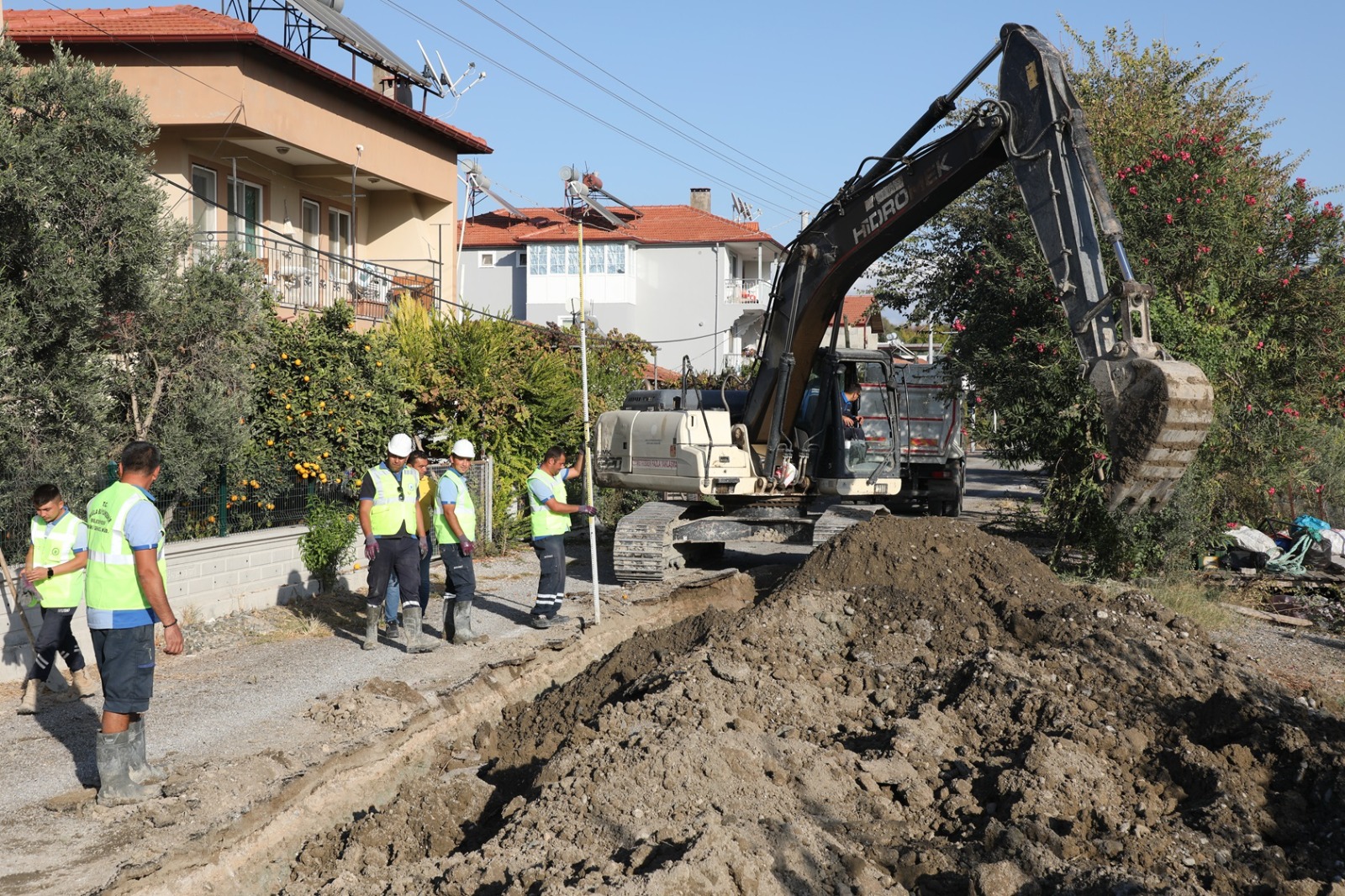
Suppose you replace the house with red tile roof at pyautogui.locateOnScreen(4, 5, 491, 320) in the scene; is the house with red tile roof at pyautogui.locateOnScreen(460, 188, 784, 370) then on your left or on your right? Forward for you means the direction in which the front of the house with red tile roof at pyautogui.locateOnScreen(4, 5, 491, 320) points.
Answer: on your left

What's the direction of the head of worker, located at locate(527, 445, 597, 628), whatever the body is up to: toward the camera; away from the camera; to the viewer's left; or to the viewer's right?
to the viewer's right

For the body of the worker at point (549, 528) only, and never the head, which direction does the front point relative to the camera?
to the viewer's right

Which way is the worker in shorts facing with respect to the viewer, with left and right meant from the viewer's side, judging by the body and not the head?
facing away from the viewer and to the right of the viewer

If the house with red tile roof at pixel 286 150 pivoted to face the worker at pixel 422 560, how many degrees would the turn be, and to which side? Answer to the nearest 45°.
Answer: approximately 45° to its right

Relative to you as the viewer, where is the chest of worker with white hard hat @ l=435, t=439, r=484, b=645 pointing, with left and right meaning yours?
facing the viewer and to the right of the viewer

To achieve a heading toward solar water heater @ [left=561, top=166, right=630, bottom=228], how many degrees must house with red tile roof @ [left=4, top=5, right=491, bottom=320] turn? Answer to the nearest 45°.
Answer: approximately 90° to its left

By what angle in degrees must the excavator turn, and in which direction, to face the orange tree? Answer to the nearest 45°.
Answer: approximately 135° to its right
